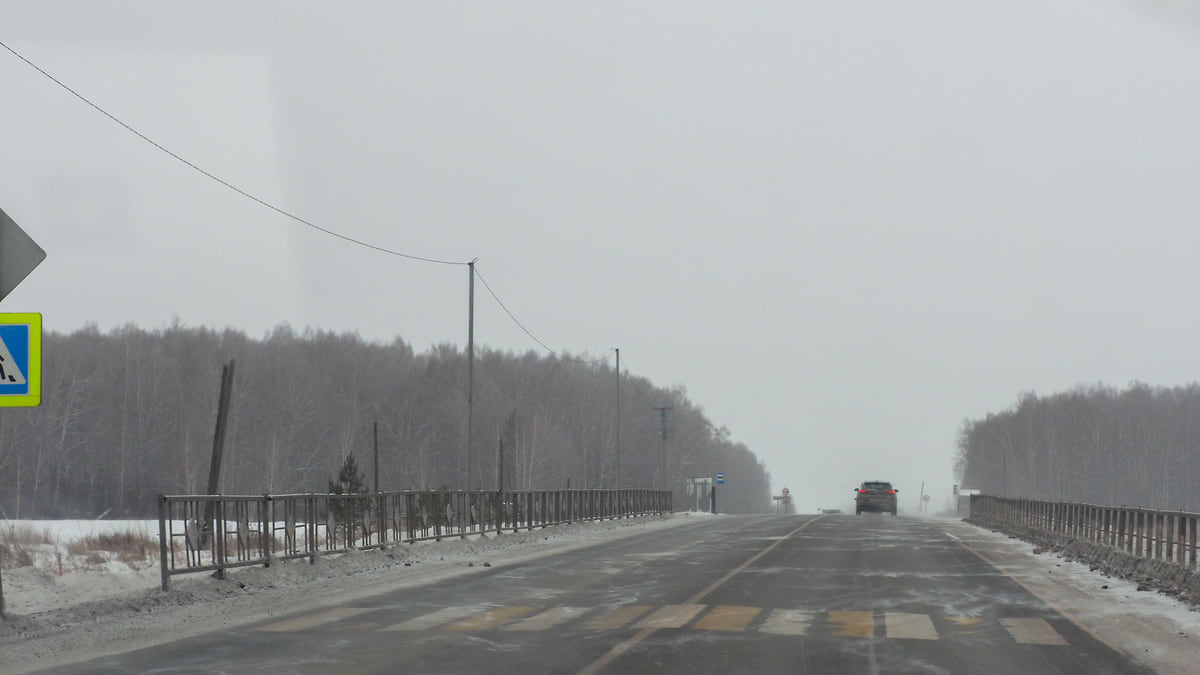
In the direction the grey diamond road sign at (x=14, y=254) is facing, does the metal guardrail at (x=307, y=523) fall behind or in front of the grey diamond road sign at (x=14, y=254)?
in front

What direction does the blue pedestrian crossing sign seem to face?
toward the camera

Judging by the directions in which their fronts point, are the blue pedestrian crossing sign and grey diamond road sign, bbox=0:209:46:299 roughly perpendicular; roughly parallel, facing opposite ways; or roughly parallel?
roughly parallel, facing opposite ways

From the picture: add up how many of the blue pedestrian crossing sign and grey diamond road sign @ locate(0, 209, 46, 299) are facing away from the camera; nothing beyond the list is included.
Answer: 1

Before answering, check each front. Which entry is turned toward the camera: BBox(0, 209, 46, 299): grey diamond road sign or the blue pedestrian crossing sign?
the blue pedestrian crossing sign

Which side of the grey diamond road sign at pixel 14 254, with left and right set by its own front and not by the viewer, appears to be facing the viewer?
back

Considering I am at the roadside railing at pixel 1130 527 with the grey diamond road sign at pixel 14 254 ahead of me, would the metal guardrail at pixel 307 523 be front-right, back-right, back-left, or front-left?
front-right
